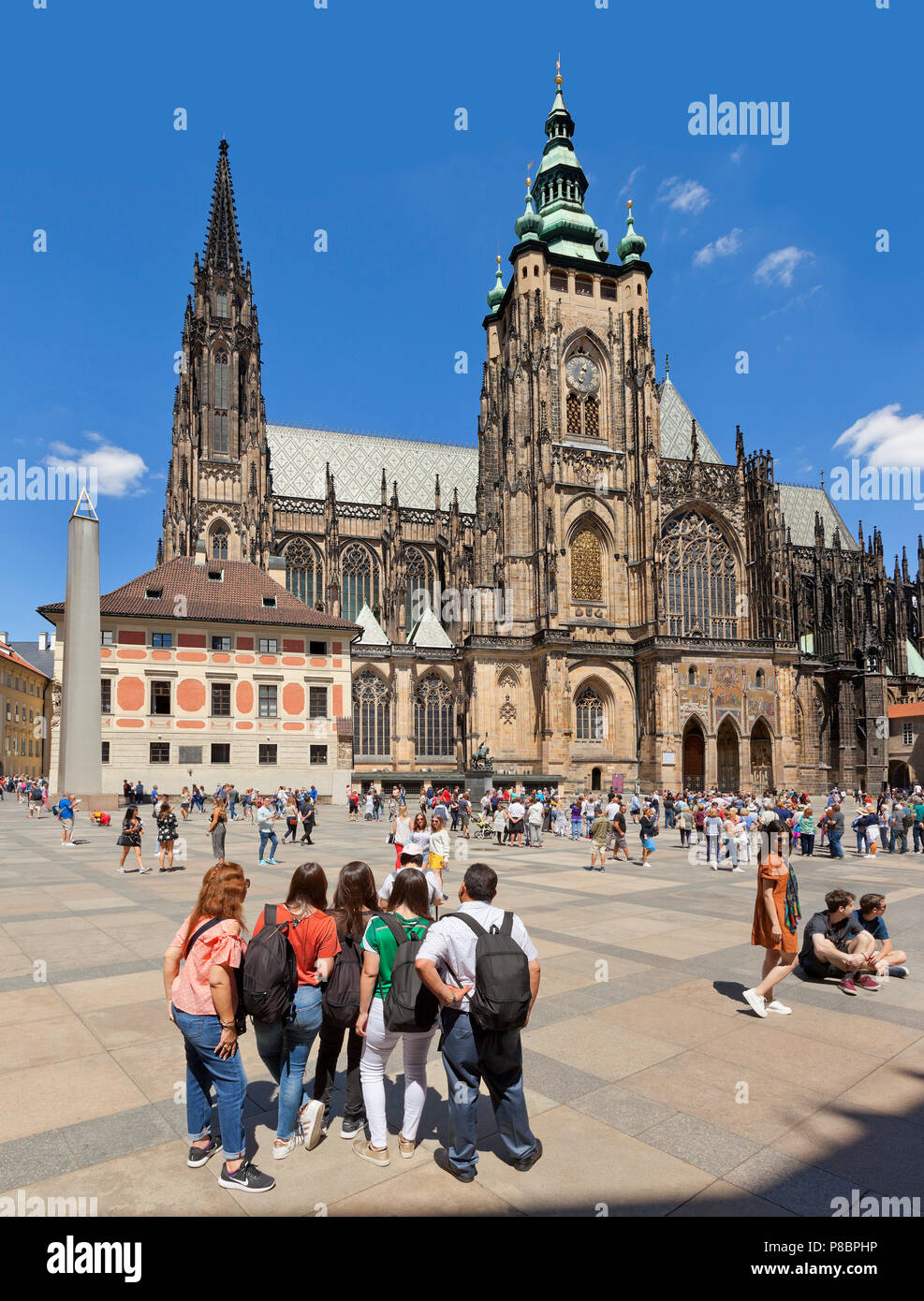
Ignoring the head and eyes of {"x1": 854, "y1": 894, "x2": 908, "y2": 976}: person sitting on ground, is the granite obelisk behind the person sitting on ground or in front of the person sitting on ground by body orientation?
behind

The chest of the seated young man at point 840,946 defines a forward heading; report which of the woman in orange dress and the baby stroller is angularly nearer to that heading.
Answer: the woman in orange dress

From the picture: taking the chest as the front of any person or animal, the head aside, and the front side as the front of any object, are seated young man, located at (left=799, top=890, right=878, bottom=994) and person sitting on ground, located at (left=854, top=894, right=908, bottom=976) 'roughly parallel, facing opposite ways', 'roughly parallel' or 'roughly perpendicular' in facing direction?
roughly parallel

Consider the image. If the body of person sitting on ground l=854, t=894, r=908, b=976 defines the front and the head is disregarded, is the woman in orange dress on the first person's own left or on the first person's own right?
on the first person's own right

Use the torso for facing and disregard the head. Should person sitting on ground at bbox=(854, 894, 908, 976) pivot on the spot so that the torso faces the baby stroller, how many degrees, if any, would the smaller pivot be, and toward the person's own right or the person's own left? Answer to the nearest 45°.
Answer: approximately 180°

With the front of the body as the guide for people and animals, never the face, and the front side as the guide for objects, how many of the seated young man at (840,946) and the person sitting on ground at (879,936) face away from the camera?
0
